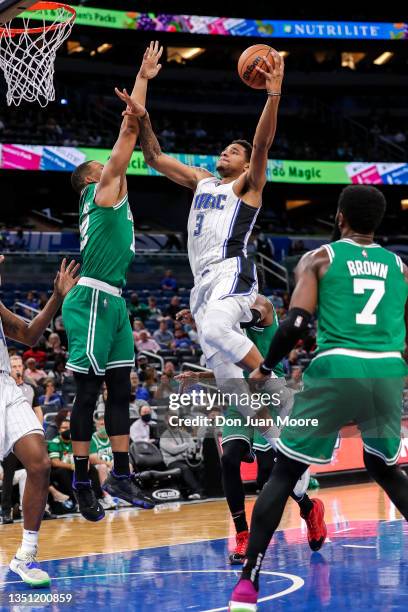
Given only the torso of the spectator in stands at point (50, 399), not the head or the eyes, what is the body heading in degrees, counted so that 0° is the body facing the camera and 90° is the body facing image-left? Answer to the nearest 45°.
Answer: approximately 0°

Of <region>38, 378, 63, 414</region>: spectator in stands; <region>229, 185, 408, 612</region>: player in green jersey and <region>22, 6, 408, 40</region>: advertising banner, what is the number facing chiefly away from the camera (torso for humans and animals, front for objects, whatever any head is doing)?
1

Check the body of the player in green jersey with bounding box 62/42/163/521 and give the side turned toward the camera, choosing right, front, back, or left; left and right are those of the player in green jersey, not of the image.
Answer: right

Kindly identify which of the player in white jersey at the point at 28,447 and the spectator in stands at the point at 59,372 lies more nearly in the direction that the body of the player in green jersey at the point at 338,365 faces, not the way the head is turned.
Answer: the spectator in stands

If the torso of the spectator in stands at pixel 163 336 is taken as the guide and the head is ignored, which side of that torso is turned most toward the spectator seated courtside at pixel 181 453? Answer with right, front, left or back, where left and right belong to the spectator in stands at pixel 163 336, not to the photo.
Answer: front

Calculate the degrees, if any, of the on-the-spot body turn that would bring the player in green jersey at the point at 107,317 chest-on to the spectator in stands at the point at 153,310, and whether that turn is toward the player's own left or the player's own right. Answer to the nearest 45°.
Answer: approximately 90° to the player's own left

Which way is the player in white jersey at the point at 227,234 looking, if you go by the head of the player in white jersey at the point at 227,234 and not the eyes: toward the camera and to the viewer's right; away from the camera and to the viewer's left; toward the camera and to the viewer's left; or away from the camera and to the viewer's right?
toward the camera and to the viewer's left

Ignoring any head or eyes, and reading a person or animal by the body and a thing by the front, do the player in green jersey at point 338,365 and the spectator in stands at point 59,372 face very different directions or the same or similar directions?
very different directions

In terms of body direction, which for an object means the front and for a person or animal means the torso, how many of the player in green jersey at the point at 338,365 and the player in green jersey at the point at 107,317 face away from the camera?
1

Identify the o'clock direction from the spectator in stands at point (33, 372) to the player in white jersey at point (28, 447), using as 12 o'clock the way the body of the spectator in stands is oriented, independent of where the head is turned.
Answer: The player in white jersey is roughly at 12 o'clock from the spectator in stands.
